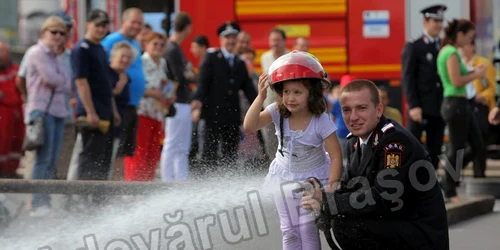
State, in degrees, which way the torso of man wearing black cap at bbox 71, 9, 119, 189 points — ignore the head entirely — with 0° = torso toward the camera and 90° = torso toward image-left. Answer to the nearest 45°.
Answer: approximately 315°

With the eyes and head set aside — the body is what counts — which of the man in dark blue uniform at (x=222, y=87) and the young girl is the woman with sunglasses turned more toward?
the young girl

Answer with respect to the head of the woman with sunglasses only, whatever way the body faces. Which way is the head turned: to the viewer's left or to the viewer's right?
to the viewer's right

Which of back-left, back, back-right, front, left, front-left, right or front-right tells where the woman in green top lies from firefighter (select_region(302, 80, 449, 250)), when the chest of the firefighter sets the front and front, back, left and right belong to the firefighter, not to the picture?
back-right

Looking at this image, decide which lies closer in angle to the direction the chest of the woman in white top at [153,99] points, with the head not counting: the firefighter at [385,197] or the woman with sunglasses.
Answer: the firefighter

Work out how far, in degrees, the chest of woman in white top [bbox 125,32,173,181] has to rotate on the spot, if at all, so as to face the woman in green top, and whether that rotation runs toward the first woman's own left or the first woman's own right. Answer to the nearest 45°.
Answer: approximately 45° to the first woman's own left

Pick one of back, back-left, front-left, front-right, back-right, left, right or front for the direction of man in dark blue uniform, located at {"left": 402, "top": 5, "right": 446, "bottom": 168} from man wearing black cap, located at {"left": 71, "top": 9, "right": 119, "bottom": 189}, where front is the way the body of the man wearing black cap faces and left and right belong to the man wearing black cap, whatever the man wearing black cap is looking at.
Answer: front-left

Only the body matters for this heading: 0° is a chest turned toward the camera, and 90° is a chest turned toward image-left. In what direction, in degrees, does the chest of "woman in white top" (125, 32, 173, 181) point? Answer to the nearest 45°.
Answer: approximately 315°

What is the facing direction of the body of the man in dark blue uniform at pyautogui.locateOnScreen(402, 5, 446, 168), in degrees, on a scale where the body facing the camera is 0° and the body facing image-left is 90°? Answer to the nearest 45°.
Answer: approximately 315°

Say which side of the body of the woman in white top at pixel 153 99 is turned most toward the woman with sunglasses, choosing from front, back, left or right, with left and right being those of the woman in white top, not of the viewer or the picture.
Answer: right
